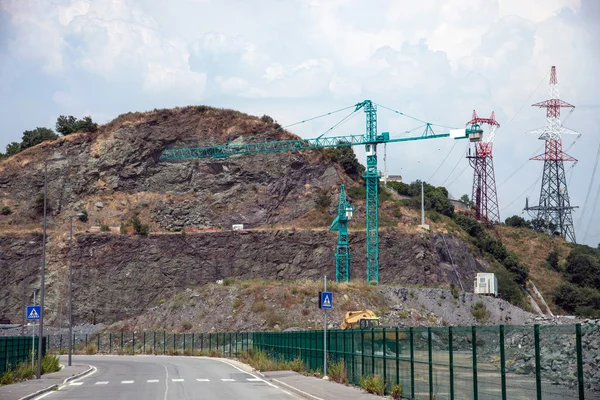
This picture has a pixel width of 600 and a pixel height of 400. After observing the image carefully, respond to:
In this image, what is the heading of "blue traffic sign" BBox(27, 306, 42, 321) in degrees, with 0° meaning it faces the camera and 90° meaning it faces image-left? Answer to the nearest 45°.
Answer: approximately 0°

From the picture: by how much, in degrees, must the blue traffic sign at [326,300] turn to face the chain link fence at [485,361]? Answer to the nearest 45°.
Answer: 0° — it already faces it

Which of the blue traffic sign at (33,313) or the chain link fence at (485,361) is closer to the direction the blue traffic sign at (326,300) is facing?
the chain link fence

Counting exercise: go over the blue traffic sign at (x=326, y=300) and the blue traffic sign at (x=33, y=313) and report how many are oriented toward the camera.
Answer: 2

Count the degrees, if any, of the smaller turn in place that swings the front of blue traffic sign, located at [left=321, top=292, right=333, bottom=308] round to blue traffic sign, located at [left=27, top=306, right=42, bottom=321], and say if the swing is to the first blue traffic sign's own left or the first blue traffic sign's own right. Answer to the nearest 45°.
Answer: approximately 135° to the first blue traffic sign's own right
